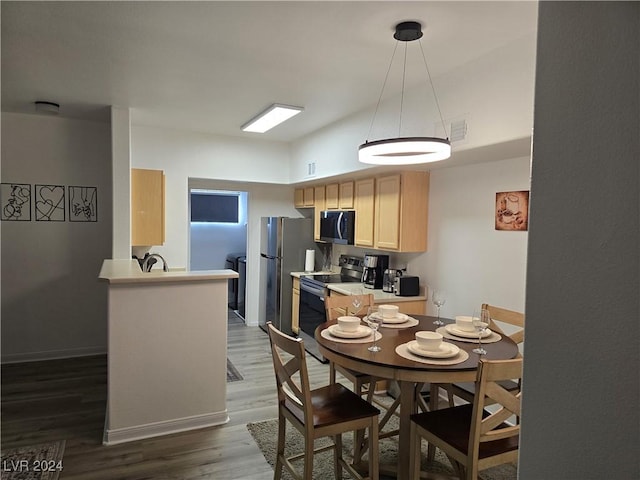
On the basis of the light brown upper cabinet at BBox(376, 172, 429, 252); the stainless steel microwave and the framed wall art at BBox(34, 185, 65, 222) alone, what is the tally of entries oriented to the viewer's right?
0

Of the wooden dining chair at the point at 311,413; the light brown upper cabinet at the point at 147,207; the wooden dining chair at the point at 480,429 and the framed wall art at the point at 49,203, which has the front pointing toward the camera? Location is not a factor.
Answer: the framed wall art

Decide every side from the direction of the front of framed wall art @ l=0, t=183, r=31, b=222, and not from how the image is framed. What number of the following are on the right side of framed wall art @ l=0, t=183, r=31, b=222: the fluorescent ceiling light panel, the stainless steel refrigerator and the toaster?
0

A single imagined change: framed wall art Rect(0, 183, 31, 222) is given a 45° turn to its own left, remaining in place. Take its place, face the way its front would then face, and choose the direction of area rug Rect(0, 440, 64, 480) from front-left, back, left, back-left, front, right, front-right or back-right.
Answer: front-right

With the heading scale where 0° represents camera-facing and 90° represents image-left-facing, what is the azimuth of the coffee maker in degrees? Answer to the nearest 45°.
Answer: approximately 45°

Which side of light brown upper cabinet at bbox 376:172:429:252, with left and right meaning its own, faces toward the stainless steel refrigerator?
right

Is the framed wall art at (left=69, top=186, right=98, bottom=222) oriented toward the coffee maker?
no

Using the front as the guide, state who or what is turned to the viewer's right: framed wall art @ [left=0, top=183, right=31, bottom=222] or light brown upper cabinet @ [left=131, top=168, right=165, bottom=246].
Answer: the light brown upper cabinet

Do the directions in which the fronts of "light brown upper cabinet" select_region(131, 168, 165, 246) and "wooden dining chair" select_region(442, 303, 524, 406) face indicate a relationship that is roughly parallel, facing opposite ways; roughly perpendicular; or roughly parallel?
roughly parallel, facing opposite ways

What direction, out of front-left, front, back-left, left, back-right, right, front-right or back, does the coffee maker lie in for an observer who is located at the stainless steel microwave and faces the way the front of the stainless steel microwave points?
left

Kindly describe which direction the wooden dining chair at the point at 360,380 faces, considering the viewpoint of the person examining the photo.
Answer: facing the viewer and to the right of the viewer

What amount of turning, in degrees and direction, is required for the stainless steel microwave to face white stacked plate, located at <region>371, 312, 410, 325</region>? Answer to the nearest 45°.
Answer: approximately 45° to its left

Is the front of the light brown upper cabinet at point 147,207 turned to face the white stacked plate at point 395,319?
no

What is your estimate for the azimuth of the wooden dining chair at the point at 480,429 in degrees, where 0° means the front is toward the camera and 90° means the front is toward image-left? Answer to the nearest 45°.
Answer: approximately 135°

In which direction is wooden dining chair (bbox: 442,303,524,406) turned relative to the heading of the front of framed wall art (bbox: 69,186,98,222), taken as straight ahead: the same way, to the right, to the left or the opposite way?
to the right

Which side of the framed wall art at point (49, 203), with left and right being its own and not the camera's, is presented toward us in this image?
front

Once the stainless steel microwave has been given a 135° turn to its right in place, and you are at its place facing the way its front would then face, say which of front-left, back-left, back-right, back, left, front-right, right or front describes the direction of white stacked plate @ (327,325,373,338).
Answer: back
